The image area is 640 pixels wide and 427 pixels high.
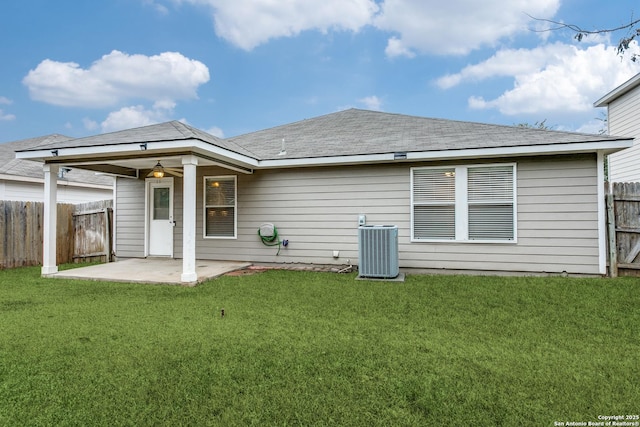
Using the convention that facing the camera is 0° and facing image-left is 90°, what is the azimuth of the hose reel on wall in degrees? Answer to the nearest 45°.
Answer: approximately 0°

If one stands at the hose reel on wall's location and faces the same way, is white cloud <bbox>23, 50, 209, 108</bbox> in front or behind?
behind

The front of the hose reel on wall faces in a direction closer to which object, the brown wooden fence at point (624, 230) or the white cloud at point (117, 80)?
the brown wooden fence

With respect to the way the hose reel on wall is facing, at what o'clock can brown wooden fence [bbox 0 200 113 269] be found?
The brown wooden fence is roughly at 4 o'clock from the hose reel on wall.

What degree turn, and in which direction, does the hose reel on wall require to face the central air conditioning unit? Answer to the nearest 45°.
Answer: approximately 45° to its left

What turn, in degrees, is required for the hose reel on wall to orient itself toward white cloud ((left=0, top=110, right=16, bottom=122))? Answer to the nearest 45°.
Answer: approximately 135° to its right

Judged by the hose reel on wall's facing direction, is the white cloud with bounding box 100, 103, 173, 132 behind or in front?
behind

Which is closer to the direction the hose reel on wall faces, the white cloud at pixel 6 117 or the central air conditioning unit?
the central air conditioning unit
